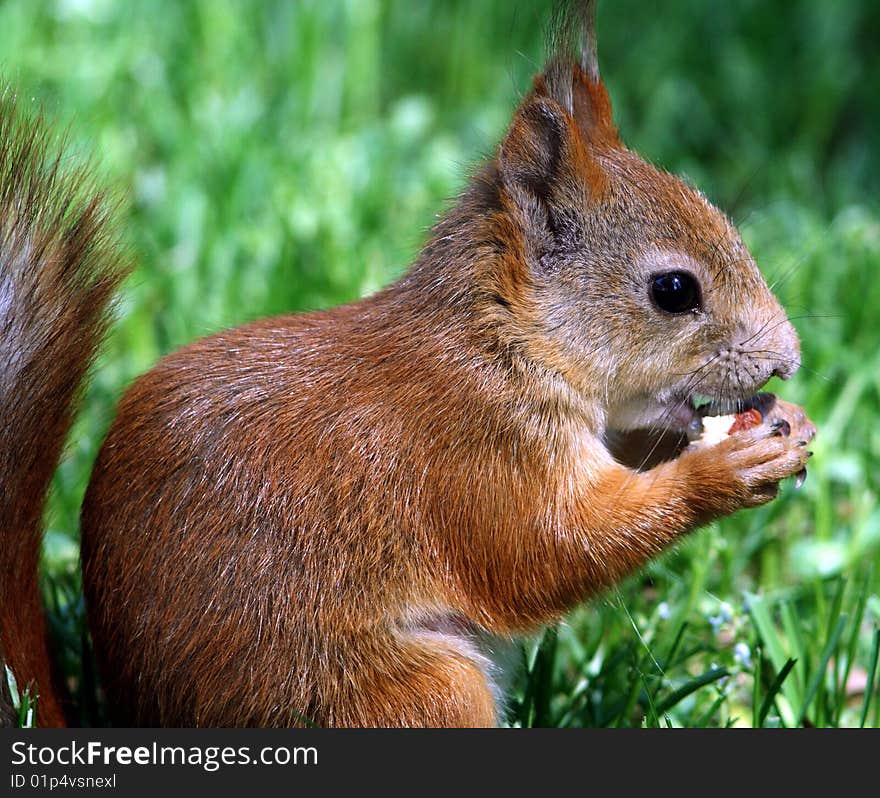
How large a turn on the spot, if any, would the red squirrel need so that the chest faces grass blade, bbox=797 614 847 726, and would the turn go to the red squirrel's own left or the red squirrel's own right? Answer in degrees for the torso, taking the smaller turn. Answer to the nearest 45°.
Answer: approximately 45° to the red squirrel's own left

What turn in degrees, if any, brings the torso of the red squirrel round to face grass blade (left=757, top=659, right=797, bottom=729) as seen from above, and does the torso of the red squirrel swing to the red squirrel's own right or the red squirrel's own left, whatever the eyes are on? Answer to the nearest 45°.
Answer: approximately 45° to the red squirrel's own left

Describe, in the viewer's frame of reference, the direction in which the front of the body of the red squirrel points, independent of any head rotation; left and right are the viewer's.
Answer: facing to the right of the viewer
